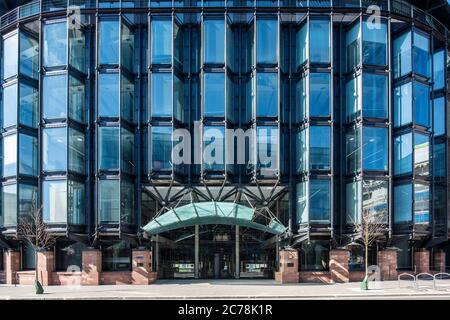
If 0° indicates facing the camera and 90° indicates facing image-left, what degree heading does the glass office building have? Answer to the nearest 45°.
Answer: approximately 0°

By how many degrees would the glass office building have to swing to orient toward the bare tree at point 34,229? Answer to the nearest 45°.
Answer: approximately 90° to its right
